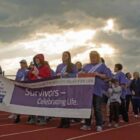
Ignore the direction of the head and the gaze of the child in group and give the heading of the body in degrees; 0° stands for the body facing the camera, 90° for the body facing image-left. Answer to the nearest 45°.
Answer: approximately 0°

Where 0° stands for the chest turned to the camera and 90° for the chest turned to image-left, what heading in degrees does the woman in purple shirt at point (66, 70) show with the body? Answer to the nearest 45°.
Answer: approximately 45°

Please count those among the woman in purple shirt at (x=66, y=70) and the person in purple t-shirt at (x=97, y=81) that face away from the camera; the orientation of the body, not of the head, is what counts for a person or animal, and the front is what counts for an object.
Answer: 0

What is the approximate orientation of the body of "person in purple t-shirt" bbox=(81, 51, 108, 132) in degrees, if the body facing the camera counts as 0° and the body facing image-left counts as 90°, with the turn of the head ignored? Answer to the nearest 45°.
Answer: approximately 45°
